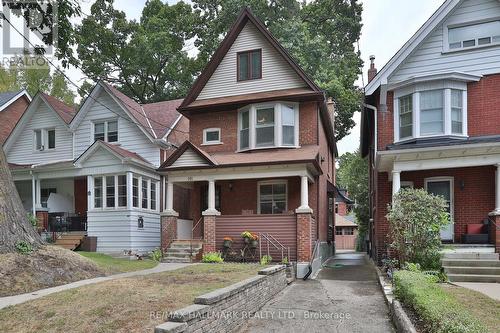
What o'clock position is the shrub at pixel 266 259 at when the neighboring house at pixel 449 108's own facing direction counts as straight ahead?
The shrub is roughly at 2 o'clock from the neighboring house.

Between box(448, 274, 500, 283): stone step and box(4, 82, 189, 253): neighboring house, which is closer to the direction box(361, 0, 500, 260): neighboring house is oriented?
the stone step

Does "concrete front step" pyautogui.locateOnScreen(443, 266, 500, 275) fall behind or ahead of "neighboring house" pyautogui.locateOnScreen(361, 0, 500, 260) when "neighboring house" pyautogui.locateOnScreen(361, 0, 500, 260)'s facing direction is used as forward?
ahead

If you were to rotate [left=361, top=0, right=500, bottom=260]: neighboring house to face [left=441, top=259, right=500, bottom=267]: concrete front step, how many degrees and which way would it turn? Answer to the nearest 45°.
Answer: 0° — it already faces it

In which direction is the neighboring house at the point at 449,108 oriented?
toward the camera

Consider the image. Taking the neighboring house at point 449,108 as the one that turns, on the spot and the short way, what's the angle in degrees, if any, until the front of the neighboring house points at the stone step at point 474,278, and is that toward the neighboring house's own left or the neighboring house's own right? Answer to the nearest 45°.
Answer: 0° — it already faces it

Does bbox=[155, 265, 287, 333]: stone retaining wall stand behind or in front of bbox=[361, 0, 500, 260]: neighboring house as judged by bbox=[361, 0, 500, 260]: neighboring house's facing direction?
in front

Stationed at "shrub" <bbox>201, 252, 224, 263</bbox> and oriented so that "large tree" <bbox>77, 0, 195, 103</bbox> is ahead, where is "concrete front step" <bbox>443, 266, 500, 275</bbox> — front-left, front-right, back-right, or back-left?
back-right

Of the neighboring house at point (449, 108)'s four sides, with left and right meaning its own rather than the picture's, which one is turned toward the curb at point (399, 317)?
front

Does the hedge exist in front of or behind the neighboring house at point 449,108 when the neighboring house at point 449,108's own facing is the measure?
in front
